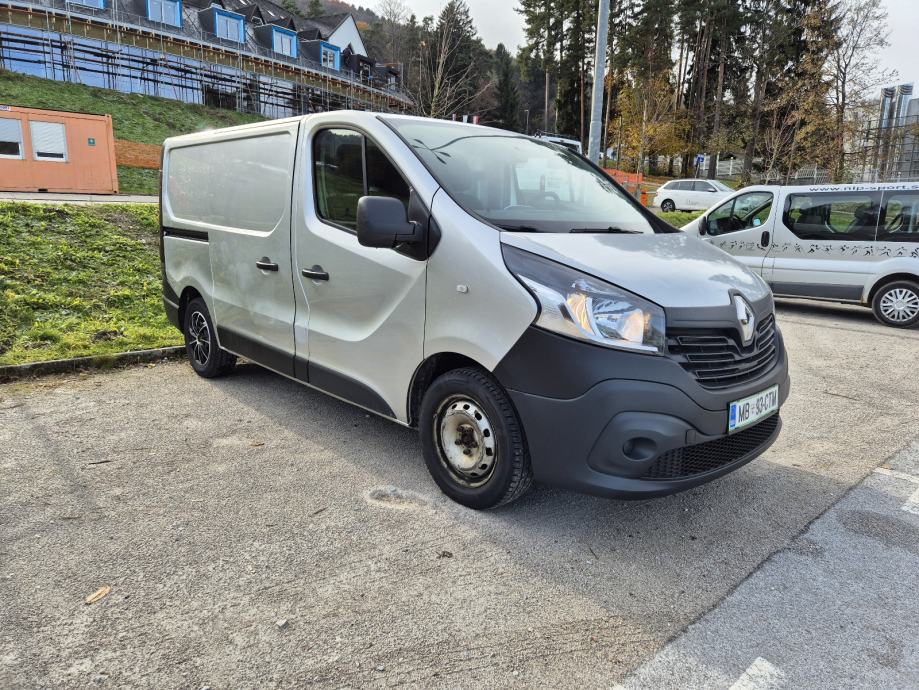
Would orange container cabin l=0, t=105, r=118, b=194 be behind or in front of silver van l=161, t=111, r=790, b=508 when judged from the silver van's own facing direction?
behind

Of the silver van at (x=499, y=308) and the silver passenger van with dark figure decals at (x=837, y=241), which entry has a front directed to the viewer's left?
the silver passenger van with dark figure decals

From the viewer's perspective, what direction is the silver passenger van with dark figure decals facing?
to the viewer's left

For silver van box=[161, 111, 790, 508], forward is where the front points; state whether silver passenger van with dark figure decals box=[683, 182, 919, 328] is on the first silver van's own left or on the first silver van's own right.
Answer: on the first silver van's own left

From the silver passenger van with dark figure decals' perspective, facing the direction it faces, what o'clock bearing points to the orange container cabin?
The orange container cabin is roughly at 12 o'clock from the silver passenger van with dark figure decals.

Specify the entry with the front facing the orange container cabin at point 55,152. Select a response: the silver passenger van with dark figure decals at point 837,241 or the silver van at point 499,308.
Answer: the silver passenger van with dark figure decals

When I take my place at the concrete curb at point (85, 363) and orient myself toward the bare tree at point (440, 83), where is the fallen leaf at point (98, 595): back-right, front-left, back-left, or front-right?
back-right

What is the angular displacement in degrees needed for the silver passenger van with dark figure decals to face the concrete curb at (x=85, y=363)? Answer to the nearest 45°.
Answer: approximately 45° to its left

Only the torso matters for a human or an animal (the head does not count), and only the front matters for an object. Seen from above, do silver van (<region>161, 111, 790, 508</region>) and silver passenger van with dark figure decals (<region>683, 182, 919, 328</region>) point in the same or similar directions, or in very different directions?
very different directions

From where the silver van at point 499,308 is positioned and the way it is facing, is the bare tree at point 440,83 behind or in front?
behind

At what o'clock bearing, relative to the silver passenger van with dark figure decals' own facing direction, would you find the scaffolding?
The scaffolding is roughly at 1 o'clock from the silver passenger van with dark figure decals.

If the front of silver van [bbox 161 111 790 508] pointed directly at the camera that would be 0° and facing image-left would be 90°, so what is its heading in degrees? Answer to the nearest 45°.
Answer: approximately 315°

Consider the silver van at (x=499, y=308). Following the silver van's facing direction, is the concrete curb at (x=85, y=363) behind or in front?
behind

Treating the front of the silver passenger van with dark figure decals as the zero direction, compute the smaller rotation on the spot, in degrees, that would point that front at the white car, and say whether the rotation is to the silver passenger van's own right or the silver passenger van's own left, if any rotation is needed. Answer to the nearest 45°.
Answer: approximately 90° to the silver passenger van's own right
